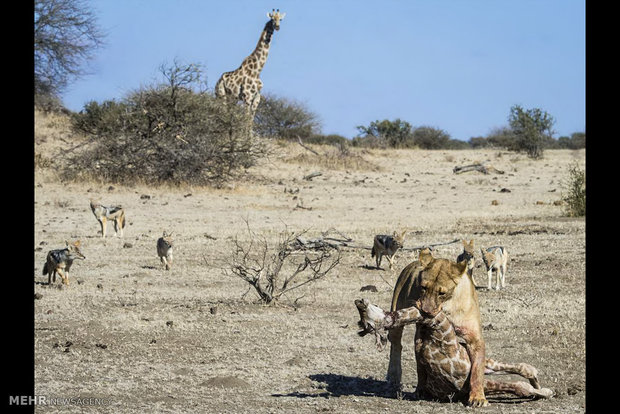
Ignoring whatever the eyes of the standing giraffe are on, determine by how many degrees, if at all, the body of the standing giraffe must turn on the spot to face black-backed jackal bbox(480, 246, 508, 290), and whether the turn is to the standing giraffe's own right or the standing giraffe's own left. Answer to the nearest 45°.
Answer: approximately 45° to the standing giraffe's own right

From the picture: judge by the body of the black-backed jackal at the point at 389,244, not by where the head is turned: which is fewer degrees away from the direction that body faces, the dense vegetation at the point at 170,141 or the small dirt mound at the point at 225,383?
the small dirt mound

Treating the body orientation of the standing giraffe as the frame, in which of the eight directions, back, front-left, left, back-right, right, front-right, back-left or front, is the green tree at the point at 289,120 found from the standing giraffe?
back-left

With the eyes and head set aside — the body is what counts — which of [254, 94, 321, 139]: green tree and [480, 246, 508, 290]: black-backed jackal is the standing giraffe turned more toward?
the black-backed jackal

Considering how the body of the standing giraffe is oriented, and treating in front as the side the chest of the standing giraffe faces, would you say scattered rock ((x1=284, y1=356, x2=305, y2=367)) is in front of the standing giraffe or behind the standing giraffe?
in front

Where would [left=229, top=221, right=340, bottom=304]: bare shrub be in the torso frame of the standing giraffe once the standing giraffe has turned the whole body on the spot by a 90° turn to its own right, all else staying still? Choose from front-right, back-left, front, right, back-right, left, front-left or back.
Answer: front-left
